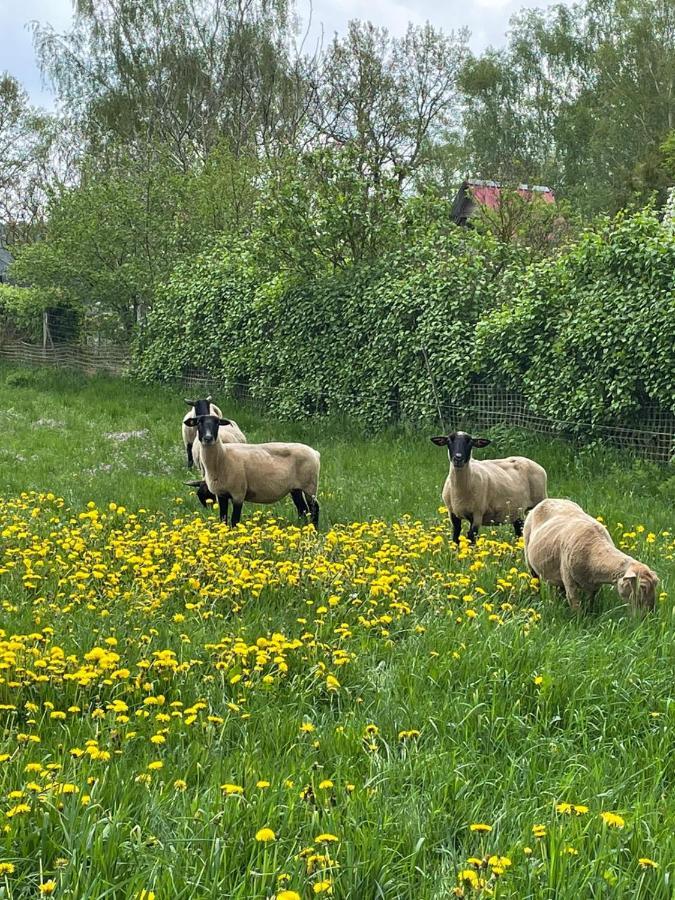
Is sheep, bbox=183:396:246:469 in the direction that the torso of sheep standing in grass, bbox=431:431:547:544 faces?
no

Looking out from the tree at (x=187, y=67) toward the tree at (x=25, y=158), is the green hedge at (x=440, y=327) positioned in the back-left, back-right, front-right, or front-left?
back-left

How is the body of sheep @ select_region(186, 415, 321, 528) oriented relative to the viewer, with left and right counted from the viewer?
facing to the left of the viewer

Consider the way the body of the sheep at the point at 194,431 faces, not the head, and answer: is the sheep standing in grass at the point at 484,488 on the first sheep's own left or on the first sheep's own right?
on the first sheep's own left

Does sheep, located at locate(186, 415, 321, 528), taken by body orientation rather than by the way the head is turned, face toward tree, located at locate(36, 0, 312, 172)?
no

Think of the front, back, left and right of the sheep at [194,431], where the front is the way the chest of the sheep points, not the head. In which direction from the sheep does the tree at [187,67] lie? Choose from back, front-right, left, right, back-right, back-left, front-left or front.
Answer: back-right

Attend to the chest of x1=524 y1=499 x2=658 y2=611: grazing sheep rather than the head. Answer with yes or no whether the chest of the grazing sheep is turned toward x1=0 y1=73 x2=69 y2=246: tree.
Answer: no

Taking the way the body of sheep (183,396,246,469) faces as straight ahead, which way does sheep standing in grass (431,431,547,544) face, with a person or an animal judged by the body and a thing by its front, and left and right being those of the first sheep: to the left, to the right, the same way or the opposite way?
the same way

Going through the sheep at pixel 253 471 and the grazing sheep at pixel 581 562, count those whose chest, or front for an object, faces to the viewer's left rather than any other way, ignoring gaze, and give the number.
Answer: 1

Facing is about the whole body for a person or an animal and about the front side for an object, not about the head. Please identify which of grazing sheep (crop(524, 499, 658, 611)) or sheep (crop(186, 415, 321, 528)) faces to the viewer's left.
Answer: the sheep

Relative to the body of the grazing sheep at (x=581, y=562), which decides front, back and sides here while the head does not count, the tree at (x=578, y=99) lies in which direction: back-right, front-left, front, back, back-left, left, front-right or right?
back-left

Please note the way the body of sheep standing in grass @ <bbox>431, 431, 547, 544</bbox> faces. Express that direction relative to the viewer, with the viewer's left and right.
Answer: facing the viewer and to the left of the viewer
